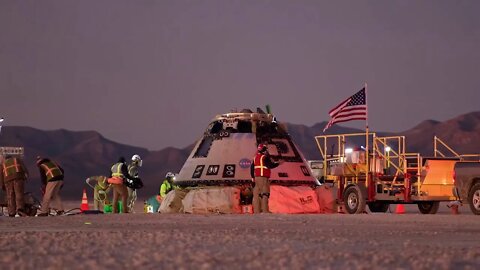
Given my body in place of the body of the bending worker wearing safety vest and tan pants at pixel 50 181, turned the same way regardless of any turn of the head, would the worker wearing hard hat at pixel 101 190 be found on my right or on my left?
on my right

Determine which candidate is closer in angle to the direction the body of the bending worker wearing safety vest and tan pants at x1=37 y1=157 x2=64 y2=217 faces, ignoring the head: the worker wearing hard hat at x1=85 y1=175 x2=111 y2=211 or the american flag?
the worker wearing hard hat
